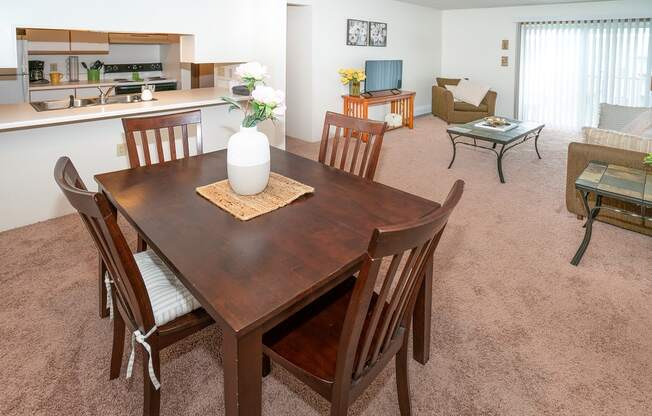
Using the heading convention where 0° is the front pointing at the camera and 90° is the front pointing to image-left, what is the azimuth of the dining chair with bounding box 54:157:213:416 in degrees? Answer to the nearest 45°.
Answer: approximately 225°

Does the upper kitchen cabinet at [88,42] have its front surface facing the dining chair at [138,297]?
yes

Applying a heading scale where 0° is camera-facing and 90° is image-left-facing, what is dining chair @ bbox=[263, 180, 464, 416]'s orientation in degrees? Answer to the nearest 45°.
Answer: approximately 135°

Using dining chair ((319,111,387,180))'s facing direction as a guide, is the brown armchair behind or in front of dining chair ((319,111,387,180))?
behind

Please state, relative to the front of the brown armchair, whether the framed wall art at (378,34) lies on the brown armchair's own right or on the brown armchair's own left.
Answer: on the brown armchair's own right

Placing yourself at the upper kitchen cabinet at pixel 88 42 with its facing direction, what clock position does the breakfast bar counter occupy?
The breakfast bar counter is roughly at 12 o'clock from the upper kitchen cabinet.

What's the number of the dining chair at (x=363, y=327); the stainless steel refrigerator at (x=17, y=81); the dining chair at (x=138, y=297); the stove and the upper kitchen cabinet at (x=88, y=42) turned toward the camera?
3

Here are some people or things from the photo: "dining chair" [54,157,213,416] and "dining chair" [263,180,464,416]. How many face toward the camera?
0

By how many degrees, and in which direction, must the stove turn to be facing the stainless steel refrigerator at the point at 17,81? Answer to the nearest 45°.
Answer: approximately 45° to its right

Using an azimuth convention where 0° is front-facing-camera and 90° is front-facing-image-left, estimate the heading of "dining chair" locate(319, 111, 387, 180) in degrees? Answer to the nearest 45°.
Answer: approximately 45°

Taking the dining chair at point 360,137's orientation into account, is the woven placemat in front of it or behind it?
in front
